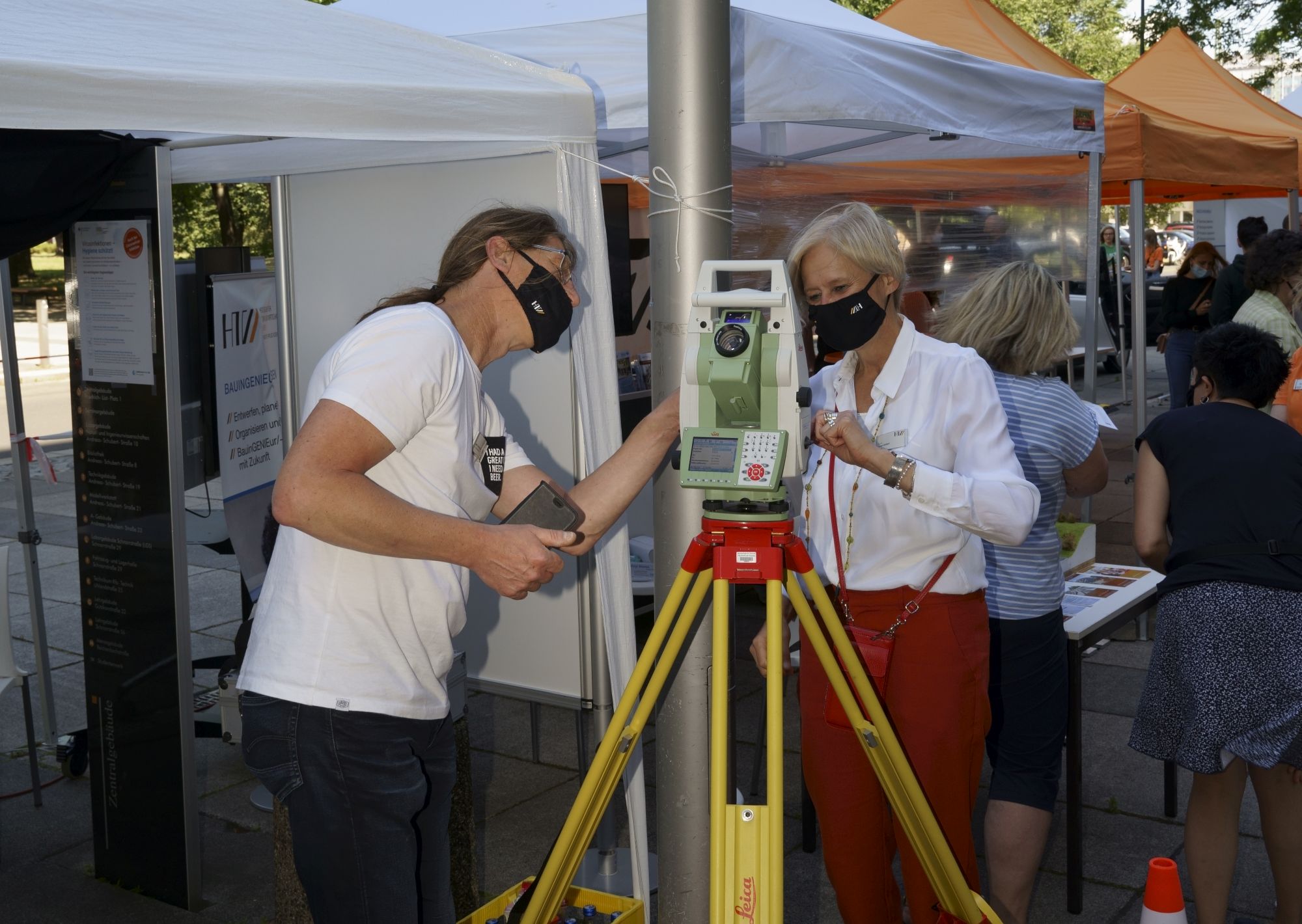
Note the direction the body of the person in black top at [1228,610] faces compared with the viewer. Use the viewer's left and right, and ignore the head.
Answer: facing away from the viewer

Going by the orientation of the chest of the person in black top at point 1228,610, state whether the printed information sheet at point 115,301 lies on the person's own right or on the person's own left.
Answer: on the person's own left

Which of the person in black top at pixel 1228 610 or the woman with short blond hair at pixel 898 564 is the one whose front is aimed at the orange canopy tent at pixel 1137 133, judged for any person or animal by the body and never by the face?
the person in black top

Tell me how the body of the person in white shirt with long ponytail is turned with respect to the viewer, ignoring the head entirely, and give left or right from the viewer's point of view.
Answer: facing to the right of the viewer

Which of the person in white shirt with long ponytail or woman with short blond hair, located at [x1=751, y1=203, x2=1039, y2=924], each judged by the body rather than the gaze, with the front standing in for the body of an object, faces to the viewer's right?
the person in white shirt with long ponytail

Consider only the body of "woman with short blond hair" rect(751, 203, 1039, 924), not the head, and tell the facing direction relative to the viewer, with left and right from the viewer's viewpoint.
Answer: facing the viewer and to the left of the viewer

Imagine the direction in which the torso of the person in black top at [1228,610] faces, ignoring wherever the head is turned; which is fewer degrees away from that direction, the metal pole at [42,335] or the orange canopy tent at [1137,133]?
the orange canopy tent

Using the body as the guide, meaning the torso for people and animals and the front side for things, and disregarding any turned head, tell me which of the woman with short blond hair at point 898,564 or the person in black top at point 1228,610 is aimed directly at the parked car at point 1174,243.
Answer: the person in black top

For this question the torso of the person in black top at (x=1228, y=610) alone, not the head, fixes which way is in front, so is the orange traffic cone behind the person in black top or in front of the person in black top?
behind

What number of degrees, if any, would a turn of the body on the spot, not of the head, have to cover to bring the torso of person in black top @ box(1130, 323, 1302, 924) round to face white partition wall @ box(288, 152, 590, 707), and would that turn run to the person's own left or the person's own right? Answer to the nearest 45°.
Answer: approximately 90° to the person's own left

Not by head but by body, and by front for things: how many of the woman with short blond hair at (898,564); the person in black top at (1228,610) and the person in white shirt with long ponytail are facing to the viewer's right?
1

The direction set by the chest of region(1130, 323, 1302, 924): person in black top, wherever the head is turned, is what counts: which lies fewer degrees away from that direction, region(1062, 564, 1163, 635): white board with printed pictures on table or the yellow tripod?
the white board with printed pictures on table
